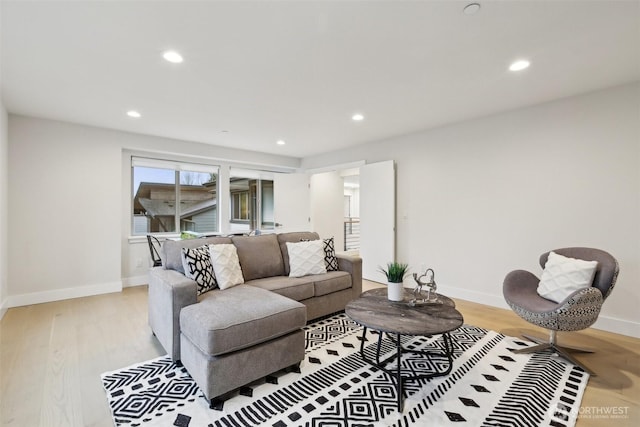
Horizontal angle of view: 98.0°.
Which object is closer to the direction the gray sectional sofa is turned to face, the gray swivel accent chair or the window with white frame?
the gray swivel accent chair

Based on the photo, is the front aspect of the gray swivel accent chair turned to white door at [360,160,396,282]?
no

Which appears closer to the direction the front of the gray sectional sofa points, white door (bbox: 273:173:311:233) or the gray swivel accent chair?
the gray swivel accent chair

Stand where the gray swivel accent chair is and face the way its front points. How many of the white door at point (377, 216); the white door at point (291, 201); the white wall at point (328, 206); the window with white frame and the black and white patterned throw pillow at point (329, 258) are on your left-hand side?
0

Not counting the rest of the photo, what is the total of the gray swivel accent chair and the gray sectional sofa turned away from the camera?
0

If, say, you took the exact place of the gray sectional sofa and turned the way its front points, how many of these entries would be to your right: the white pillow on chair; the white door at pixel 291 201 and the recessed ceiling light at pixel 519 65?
0

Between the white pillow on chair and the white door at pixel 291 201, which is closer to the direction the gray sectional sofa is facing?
the white pillow on chair

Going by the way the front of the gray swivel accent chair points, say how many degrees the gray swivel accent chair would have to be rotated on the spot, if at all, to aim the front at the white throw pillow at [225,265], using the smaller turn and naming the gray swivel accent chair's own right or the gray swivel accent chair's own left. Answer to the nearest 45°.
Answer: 0° — it already faces it

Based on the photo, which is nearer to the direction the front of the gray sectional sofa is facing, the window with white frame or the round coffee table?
the round coffee table

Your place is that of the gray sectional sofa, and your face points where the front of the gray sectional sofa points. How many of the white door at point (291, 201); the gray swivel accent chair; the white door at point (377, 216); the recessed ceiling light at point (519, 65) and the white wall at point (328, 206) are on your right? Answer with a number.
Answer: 0

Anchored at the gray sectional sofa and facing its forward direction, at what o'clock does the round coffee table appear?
The round coffee table is roughly at 11 o'clock from the gray sectional sofa.

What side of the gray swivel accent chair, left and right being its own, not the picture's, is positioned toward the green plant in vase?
front

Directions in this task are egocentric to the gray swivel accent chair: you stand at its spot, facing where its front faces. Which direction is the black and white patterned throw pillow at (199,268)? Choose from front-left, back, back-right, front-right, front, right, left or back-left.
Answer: front

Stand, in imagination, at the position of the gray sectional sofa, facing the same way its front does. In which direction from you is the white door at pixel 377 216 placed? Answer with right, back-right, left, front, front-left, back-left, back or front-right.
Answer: left

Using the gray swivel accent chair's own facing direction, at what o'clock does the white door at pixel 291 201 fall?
The white door is roughly at 2 o'clock from the gray swivel accent chair.

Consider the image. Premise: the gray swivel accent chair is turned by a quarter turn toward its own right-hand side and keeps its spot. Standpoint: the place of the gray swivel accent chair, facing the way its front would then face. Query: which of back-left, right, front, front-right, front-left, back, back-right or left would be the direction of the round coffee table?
left
